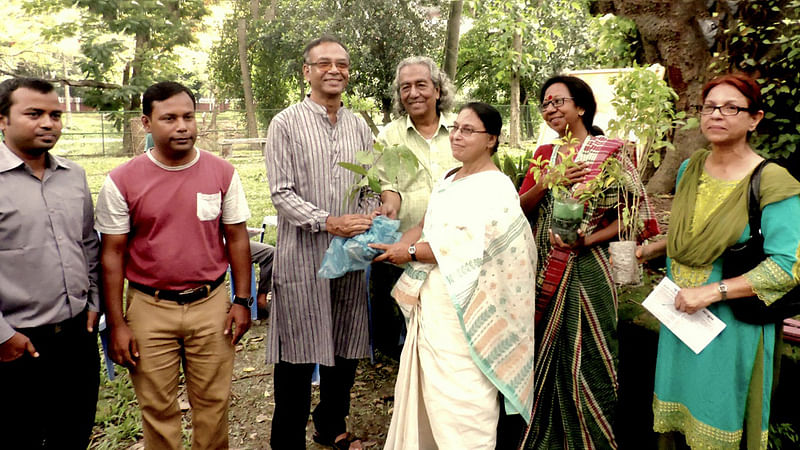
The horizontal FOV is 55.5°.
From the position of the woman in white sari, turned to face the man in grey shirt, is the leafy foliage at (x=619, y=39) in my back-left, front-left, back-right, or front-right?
back-right

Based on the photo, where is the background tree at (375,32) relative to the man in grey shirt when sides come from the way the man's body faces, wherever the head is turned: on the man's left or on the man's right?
on the man's left

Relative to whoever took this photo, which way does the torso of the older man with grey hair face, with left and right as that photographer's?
facing the viewer

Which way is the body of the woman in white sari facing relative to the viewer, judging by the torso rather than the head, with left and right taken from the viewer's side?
facing the viewer and to the left of the viewer

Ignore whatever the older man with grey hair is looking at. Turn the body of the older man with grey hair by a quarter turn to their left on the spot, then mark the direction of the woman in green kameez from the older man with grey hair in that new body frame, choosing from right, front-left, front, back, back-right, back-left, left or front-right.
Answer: front-right

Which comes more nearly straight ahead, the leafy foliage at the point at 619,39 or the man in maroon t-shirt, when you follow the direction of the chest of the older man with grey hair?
the man in maroon t-shirt

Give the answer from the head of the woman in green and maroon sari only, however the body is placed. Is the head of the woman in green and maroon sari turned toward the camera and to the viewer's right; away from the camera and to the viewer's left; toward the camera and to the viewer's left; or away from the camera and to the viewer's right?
toward the camera and to the viewer's left
